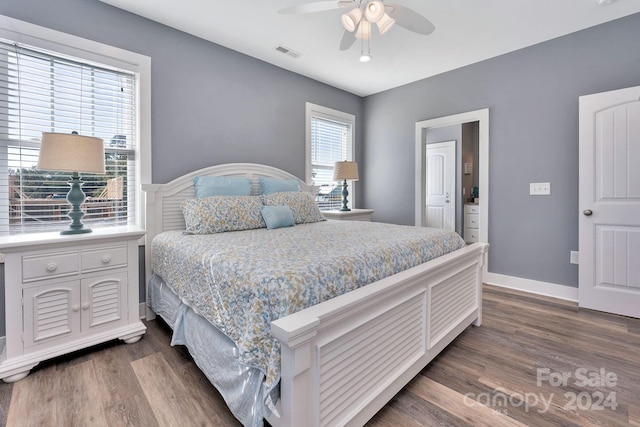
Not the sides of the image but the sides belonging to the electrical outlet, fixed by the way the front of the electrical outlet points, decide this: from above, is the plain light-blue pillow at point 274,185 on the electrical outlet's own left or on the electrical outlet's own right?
on the electrical outlet's own right

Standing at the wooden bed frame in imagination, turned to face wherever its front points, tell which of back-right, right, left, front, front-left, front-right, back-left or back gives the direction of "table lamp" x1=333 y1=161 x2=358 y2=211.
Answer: back-left

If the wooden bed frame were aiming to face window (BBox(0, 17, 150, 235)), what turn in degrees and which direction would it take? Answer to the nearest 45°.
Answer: approximately 180°

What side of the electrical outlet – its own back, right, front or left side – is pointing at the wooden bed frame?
front

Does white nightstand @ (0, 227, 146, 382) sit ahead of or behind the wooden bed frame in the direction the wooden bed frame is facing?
behind

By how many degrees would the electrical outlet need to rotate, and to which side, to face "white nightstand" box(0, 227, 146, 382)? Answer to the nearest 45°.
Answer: approximately 45° to its right

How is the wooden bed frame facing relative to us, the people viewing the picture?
facing the viewer and to the right of the viewer

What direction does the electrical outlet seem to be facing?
toward the camera

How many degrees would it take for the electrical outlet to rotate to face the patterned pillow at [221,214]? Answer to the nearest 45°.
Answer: approximately 45° to its right

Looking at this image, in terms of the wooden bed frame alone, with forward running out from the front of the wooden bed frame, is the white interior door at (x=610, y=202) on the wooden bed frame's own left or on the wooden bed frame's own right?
on the wooden bed frame's own left

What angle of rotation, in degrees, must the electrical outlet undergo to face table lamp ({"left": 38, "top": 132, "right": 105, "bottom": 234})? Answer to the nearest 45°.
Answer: approximately 45° to its right

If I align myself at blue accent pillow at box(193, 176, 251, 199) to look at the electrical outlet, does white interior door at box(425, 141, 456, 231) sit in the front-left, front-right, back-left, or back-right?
front-left

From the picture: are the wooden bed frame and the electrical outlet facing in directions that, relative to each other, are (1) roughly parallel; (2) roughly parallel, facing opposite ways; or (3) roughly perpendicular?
roughly perpendicular

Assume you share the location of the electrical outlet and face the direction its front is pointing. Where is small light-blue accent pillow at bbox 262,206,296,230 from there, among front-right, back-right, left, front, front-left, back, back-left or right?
front-right
